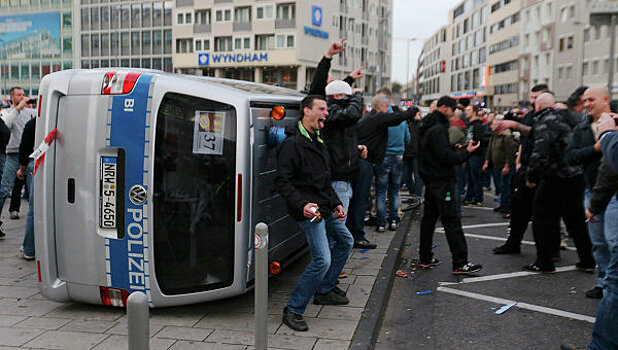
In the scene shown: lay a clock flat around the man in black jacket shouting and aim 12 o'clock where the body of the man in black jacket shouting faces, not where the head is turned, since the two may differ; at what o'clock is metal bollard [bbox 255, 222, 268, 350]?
The metal bollard is roughly at 2 o'clock from the man in black jacket shouting.

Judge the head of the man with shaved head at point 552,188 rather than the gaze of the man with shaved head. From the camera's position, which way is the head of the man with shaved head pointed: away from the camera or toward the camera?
away from the camera

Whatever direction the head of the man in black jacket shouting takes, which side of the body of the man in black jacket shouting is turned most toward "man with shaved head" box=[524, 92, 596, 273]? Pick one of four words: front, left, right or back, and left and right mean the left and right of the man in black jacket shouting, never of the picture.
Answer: left

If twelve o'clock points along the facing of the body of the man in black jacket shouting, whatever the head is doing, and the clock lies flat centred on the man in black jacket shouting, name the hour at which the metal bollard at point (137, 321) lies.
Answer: The metal bollard is roughly at 2 o'clock from the man in black jacket shouting.

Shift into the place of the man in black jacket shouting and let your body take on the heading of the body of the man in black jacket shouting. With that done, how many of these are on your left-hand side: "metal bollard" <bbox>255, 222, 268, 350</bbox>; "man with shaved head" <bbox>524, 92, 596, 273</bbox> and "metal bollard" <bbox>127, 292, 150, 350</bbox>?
1

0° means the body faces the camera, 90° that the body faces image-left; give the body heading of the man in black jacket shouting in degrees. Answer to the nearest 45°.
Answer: approximately 315°

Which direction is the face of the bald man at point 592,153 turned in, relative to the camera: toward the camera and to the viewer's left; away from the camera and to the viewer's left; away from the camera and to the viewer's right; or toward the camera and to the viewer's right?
toward the camera and to the viewer's left
